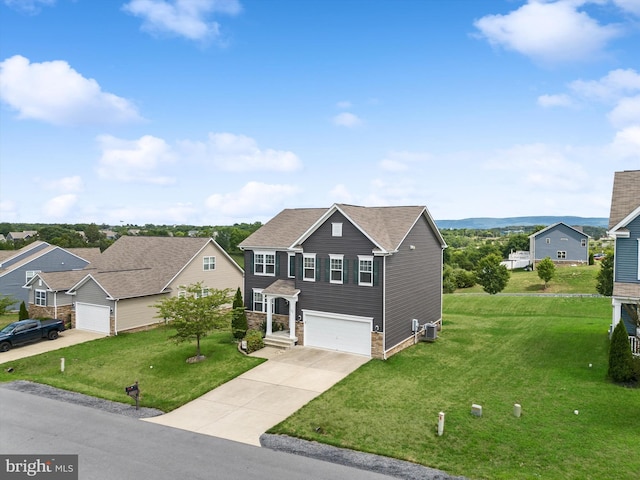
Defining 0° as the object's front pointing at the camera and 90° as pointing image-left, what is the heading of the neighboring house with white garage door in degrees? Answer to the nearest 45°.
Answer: approximately 45°

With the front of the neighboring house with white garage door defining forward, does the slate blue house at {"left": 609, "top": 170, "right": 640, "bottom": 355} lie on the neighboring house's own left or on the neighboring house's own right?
on the neighboring house's own left

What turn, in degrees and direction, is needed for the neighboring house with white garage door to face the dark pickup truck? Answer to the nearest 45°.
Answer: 0° — it already faces it

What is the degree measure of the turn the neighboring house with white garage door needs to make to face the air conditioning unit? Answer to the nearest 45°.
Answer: approximately 90° to its left

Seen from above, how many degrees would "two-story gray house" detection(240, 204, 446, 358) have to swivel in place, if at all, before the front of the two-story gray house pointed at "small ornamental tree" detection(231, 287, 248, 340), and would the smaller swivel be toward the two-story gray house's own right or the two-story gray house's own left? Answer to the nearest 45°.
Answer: approximately 45° to the two-story gray house's own right

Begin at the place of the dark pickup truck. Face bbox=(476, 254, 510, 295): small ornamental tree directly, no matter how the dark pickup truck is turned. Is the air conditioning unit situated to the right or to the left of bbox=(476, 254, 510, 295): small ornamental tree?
right

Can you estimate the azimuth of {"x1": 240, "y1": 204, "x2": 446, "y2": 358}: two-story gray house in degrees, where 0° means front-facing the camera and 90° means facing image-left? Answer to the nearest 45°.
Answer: approximately 45°

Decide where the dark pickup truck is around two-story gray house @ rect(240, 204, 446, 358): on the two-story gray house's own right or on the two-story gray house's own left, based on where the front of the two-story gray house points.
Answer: on the two-story gray house's own right

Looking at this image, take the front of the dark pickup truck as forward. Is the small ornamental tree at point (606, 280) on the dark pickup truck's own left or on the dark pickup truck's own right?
on the dark pickup truck's own left
